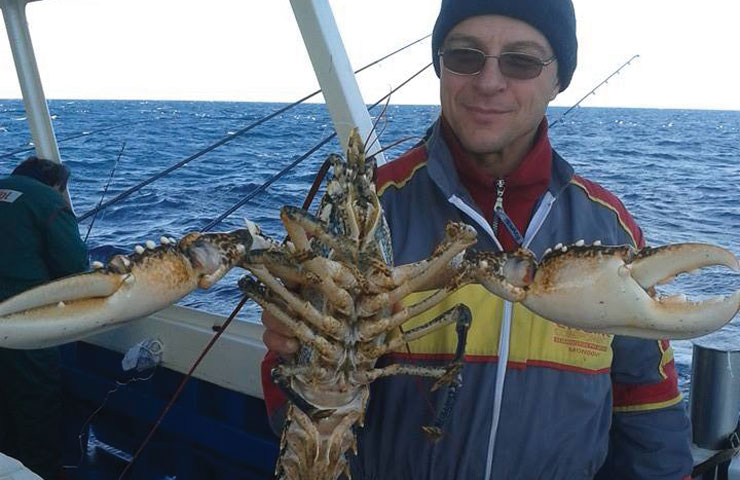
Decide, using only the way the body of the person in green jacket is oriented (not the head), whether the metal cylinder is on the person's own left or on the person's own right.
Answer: on the person's own right
